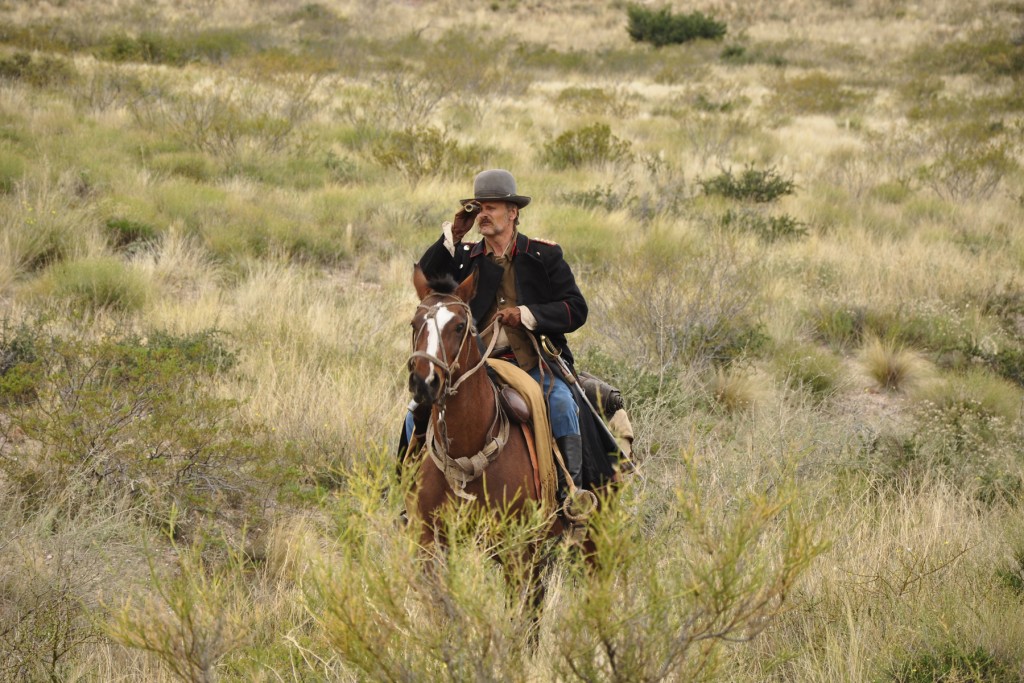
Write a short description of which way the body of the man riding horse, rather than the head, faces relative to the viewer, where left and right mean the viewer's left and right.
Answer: facing the viewer and to the left of the viewer

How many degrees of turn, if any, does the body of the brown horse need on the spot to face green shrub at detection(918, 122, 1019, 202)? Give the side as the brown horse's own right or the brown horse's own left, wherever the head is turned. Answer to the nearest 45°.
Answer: approximately 180°

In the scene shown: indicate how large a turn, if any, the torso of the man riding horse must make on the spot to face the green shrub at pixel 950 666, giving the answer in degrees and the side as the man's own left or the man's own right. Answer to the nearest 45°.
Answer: approximately 90° to the man's own left

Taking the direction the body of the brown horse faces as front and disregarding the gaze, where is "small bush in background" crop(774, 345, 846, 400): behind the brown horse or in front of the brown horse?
behind

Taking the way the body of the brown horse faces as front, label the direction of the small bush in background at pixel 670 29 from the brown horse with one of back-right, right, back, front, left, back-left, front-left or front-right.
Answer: back-right

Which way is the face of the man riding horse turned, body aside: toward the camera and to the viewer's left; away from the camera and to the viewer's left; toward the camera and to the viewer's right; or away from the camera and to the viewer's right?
toward the camera and to the viewer's left

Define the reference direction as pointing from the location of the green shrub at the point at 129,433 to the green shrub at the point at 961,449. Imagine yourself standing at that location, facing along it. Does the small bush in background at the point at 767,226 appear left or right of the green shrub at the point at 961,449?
left

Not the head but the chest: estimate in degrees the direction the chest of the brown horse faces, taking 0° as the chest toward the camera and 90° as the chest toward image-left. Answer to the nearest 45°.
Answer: approximately 45°

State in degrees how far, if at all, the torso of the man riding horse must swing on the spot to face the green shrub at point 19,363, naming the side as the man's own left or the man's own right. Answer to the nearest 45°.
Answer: approximately 90° to the man's own right
